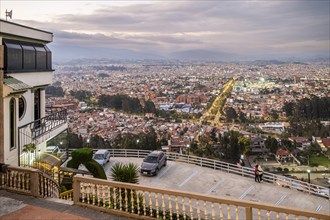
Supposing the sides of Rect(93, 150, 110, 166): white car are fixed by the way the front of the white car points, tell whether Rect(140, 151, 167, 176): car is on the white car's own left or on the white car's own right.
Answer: on the white car's own left

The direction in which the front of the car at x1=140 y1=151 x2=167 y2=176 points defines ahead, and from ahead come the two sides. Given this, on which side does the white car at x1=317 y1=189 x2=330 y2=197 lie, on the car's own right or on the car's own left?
on the car's own left

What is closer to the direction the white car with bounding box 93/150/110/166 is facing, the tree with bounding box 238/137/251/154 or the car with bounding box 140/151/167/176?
the car

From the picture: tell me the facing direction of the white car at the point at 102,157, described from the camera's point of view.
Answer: facing the viewer and to the left of the viewer

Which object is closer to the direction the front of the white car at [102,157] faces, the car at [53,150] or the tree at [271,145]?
the car

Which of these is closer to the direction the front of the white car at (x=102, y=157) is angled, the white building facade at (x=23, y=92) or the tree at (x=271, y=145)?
the white building facade

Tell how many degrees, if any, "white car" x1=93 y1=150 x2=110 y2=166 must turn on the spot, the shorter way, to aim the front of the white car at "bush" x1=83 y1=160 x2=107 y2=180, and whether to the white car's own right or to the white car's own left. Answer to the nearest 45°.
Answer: approximately 45° to the white car's own left

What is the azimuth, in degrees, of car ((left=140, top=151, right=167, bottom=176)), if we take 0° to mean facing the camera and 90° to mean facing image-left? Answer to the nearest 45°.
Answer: approximately 45°

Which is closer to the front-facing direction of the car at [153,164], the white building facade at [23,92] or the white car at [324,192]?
the white building facade

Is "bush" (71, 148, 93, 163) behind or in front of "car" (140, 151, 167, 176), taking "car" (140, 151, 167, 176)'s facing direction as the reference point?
in front

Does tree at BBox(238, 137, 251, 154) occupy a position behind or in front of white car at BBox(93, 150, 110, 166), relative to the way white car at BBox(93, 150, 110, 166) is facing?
behind

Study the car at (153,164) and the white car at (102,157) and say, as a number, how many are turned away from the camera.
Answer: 0

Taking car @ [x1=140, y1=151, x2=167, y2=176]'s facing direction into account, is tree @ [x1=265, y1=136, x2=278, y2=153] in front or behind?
behind

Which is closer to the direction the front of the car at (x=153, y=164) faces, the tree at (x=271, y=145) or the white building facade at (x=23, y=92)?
the white building facade

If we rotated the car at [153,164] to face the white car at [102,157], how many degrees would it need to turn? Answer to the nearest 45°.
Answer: approximately 90° to its right
